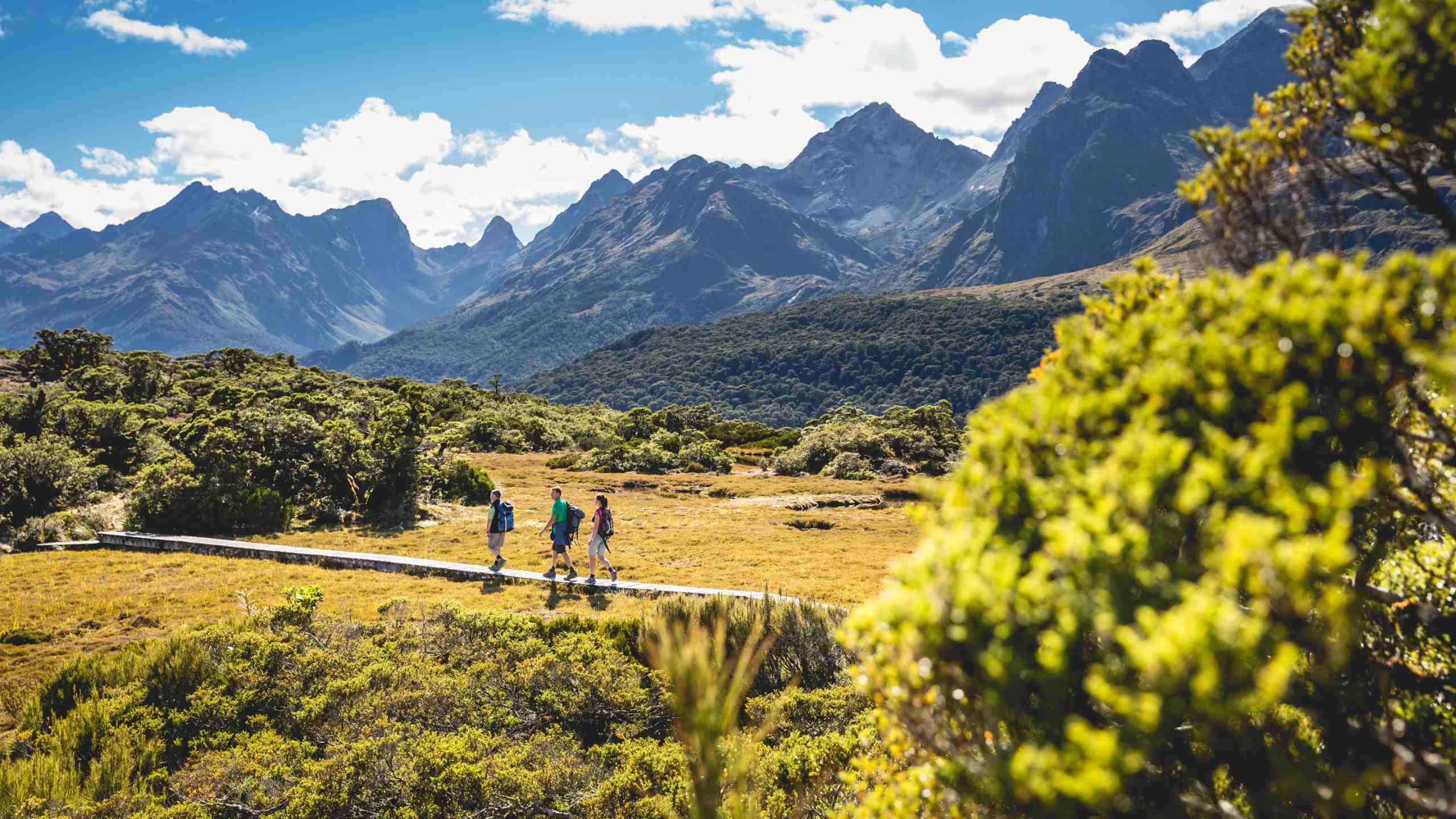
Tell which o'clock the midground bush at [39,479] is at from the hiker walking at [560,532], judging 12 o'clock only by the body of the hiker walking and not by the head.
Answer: The midground bush is roughly at 1 o'clock from the hiker walking.

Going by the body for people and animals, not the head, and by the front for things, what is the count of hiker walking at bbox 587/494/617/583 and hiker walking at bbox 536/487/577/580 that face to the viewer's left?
2

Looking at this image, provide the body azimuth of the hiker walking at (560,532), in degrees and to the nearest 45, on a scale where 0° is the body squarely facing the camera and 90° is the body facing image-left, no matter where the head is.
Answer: approximately 90°

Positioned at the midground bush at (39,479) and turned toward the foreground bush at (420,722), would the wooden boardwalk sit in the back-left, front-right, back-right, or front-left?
front-left

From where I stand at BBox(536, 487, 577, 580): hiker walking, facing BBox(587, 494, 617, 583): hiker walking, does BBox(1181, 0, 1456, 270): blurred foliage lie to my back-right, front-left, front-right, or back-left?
front-right

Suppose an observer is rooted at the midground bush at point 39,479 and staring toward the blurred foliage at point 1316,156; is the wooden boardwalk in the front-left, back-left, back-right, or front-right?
front-left

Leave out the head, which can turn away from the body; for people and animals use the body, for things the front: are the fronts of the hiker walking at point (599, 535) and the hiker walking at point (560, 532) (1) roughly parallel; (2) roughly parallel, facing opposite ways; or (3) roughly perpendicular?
roughly parallel

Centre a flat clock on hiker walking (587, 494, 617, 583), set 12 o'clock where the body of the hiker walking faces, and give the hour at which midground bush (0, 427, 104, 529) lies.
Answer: The midground bush is roughly at 1 o'clock from the hiker walking.
